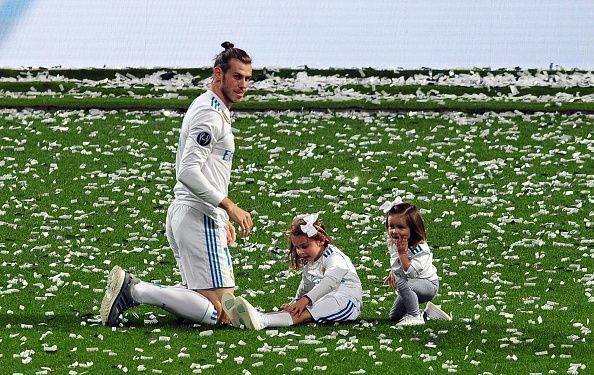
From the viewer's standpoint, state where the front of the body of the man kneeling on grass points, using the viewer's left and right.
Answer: facing to the right of the viewer

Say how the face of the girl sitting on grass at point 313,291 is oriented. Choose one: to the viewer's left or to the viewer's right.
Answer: to the viewer's left

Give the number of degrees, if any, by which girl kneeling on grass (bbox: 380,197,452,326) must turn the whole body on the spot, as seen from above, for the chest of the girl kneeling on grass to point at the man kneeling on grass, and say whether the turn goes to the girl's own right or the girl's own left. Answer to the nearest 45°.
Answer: approximately 45° to the girl's own right

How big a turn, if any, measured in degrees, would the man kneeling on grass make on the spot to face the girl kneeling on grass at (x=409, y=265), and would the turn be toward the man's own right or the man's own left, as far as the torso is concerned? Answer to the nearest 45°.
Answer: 0° — they already face them

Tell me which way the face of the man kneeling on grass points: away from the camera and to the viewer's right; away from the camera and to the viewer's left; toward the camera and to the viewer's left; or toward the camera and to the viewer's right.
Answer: toward the camera and to the viewer's right

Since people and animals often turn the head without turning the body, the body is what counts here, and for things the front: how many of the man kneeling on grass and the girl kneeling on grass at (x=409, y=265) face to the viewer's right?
1

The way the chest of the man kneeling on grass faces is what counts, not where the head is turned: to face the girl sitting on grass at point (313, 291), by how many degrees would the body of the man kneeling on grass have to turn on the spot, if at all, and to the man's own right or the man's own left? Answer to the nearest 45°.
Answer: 0° — they already face them

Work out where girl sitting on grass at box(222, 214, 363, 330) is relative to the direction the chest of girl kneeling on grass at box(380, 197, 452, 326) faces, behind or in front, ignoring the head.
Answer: in front

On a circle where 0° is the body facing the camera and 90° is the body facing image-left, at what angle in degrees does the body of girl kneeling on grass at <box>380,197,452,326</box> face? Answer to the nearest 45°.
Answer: approximately 45°
